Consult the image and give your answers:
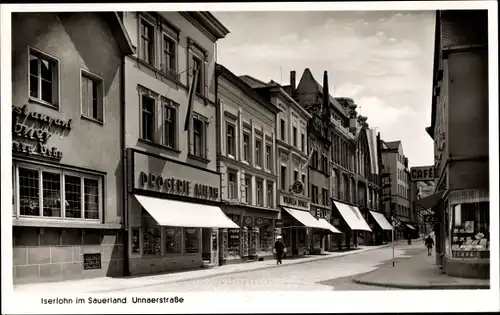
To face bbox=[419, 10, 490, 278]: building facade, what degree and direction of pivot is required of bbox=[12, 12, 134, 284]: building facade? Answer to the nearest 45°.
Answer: approximately 45° to its left

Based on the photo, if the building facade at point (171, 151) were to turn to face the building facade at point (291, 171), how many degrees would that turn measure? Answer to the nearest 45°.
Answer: approximately 90° to its left

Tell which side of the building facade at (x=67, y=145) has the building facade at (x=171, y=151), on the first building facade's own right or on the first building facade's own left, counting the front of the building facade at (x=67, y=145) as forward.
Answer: on the first building facade's own left
